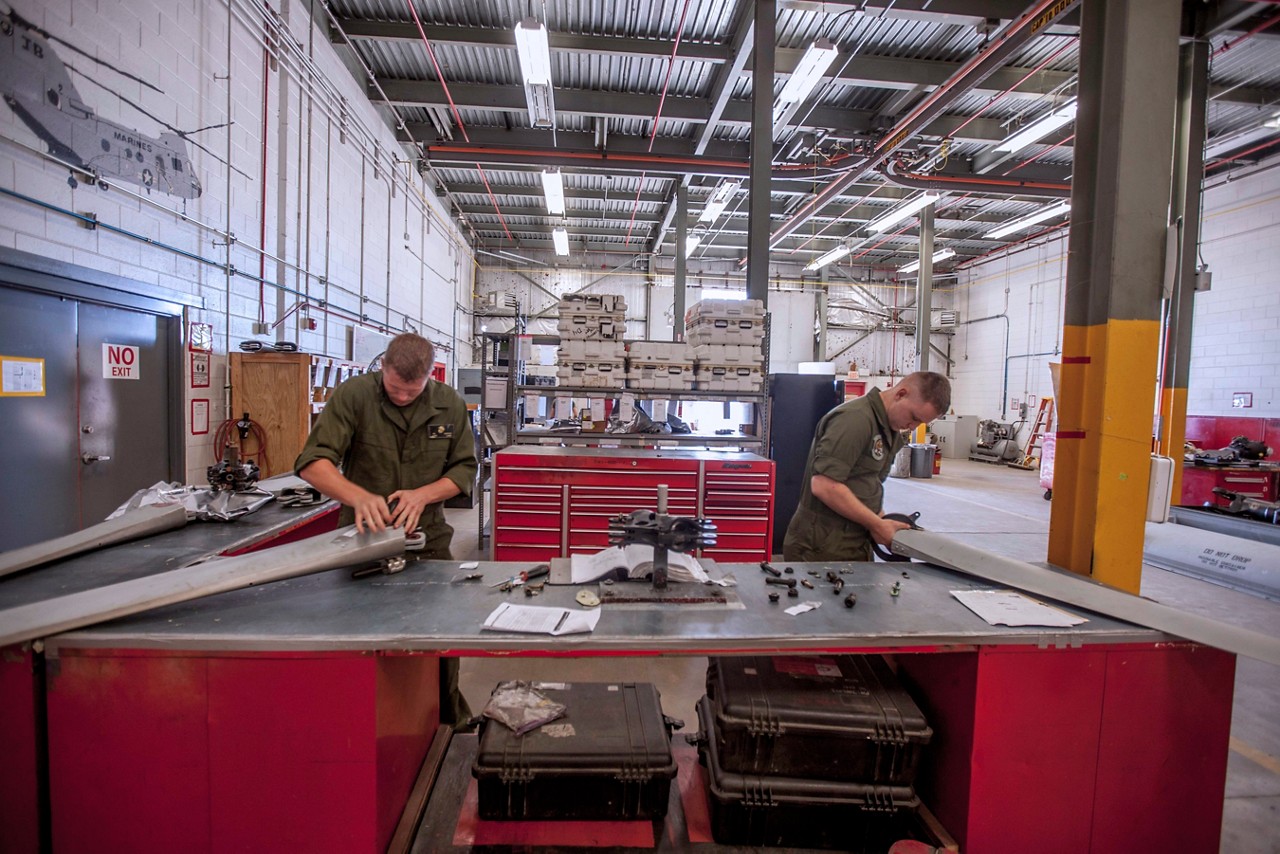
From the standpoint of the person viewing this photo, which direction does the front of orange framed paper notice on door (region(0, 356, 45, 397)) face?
facing the viewer and to the right of the viewer

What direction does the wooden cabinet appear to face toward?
to the viewer's right

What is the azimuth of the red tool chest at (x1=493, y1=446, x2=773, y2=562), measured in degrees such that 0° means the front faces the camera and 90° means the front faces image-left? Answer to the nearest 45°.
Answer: approximately 0°

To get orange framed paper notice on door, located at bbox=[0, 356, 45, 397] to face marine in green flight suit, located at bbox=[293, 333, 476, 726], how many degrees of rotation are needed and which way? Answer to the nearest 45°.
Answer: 0° — it already faces them

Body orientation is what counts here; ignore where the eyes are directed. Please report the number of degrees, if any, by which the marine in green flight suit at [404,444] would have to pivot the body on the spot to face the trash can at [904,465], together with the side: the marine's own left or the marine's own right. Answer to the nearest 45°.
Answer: approximately 135° to the marine's own left

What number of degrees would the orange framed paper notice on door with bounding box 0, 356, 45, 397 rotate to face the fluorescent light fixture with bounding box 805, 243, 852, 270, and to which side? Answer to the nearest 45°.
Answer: approximately 45° to its left

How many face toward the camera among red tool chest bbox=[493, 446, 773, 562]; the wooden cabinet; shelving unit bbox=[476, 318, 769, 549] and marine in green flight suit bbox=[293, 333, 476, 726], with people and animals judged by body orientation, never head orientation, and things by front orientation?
3

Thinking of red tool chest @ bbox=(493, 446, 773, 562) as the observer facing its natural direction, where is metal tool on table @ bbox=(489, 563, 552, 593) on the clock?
The metal tool on table is roughly at 12 o'clock from the red tool chest.
